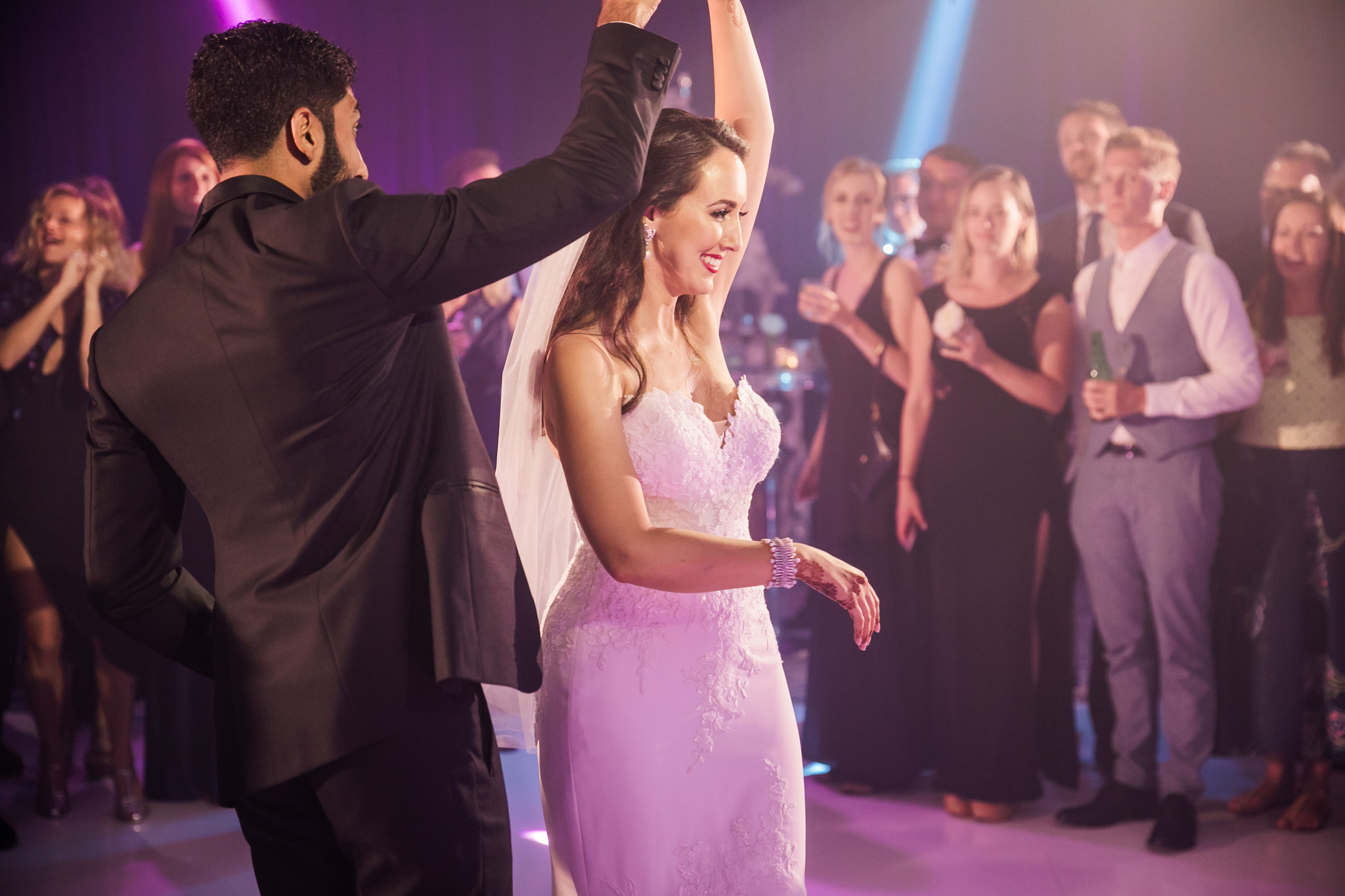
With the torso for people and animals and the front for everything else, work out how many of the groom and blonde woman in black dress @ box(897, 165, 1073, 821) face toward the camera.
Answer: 1

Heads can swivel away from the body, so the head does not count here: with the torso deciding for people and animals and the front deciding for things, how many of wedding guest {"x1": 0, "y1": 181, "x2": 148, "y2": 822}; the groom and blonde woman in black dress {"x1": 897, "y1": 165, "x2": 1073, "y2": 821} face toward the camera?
2

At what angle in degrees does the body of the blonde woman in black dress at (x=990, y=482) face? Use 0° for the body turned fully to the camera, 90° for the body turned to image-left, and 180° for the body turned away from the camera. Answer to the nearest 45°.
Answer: approximately 0°

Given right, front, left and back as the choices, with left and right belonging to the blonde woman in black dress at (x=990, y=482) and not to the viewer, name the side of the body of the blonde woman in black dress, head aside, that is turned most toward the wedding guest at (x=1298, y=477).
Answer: left

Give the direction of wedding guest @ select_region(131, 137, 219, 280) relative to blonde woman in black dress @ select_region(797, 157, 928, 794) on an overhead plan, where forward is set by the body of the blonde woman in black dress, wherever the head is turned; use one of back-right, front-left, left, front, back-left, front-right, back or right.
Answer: front-right

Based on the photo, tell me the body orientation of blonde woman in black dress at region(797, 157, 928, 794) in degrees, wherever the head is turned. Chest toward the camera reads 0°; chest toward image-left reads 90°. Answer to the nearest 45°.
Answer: approximately 45°

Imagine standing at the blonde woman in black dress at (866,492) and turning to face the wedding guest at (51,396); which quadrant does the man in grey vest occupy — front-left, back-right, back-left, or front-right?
back-left

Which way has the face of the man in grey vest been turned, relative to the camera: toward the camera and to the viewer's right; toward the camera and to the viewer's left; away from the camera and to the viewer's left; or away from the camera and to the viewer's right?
toward the camera and to the viewer's left
